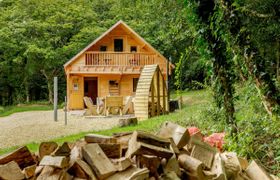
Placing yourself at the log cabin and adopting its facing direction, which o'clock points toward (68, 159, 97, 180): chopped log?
The chopped log is roughly at 12 o'clock from the log cabin.

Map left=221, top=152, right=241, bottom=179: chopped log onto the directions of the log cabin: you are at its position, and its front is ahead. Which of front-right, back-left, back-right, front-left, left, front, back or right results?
front

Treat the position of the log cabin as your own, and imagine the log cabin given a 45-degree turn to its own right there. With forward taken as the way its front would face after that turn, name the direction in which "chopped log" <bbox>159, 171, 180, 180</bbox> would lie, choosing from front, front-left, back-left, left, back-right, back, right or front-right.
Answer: front-left

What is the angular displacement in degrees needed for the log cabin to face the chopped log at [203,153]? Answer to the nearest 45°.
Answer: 0° — it already faces it

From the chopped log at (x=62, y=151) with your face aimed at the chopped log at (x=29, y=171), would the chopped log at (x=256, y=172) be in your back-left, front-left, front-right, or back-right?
back-left

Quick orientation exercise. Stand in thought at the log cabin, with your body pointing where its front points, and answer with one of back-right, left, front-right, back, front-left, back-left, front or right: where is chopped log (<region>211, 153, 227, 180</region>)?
front

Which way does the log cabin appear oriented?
toward the camera

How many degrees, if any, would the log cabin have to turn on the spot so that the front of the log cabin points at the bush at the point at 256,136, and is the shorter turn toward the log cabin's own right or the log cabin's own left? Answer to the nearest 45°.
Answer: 0° — it already faces it

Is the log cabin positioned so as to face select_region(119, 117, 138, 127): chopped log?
yes

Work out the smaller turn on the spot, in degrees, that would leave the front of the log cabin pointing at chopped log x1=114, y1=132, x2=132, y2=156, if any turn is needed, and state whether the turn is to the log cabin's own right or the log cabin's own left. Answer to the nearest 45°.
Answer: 0° — it already faces it
